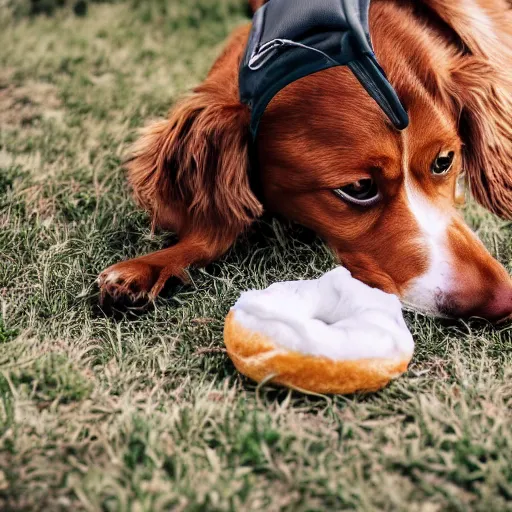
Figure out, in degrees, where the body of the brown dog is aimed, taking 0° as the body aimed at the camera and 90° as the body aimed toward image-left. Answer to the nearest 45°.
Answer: approximately 315°

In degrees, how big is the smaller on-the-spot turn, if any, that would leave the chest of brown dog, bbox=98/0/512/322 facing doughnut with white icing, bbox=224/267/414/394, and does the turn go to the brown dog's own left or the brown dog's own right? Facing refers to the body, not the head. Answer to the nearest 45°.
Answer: approximately 45° to the brown dog's own right
